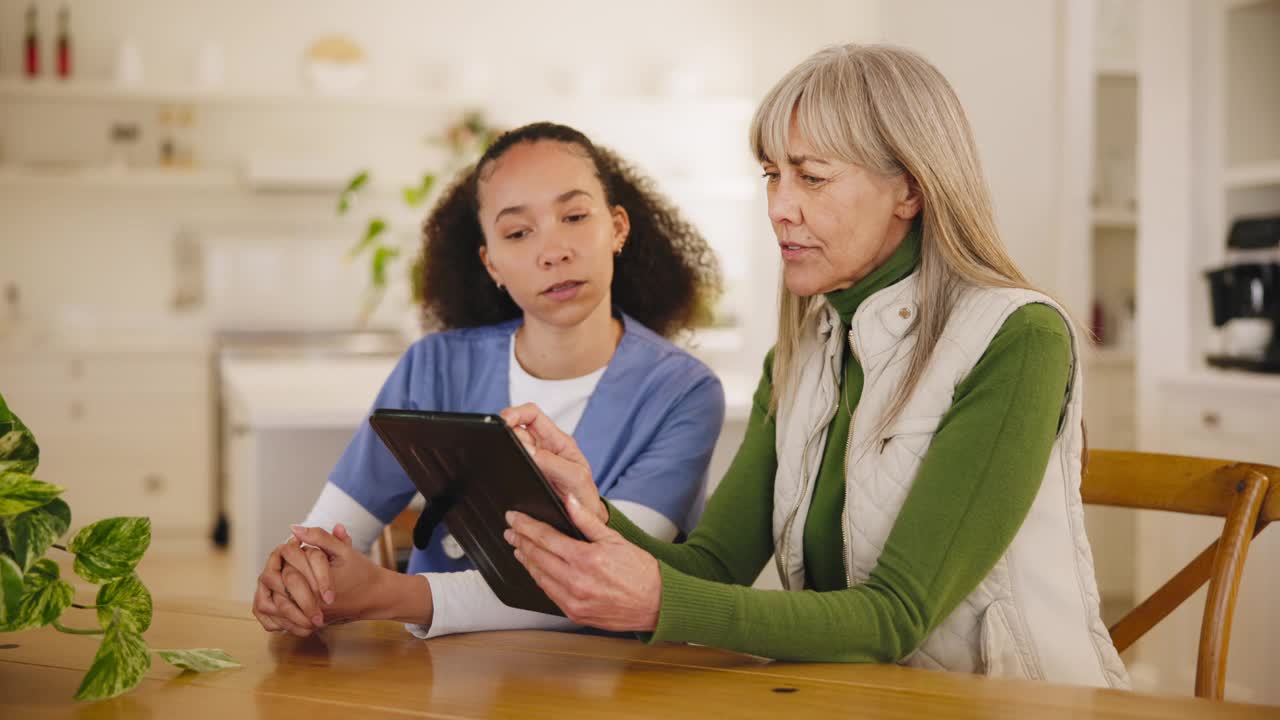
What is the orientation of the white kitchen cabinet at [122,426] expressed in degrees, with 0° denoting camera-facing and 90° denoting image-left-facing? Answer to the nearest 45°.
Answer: approximately 0°

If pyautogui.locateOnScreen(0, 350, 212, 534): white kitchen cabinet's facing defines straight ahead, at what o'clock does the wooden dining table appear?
The wooden dining table is roughly at 12 o'clock from the white kitchen cabinet.

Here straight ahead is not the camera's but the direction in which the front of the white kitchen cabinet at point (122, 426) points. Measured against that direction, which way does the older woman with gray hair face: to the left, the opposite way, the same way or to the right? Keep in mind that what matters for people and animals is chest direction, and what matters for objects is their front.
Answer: to the right

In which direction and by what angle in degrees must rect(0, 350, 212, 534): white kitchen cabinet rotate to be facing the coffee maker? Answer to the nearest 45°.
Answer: approximately 45° to its left
